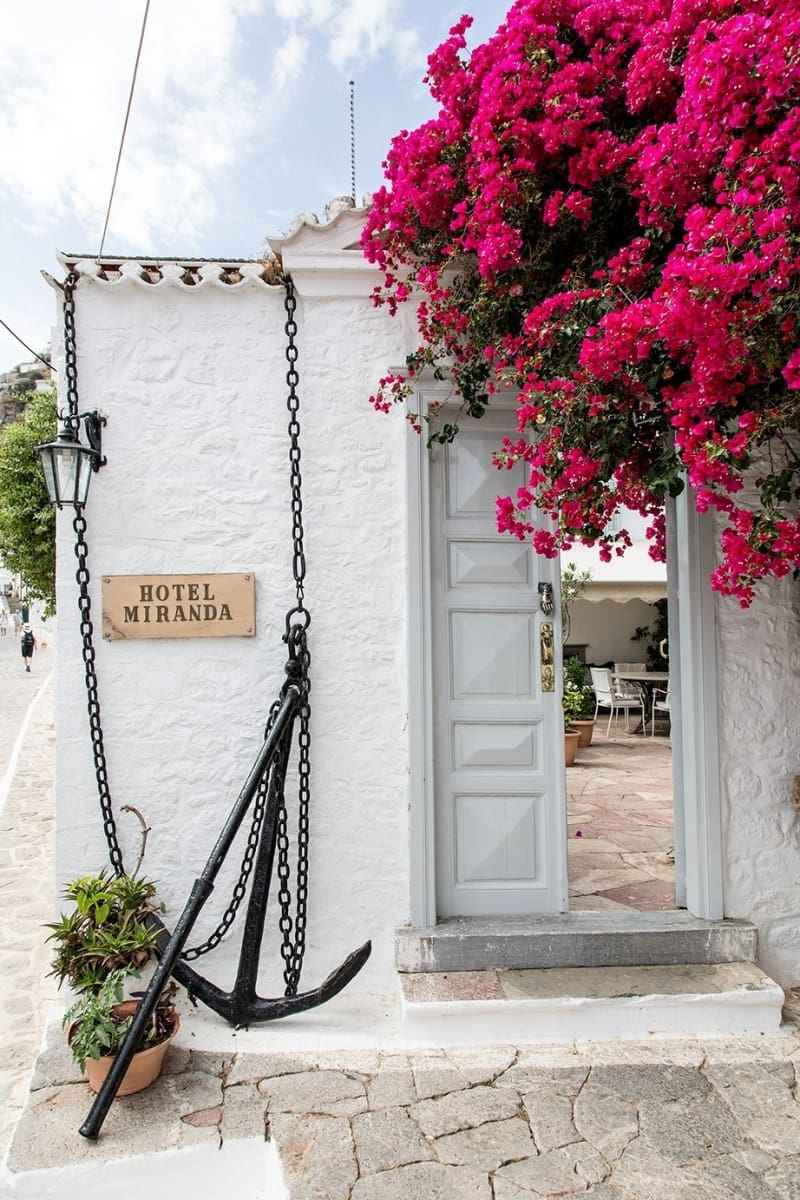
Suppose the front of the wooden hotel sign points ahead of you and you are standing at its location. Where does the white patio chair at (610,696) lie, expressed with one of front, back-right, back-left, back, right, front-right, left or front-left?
back-left

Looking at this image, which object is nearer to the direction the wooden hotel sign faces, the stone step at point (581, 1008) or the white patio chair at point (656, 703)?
the stone step

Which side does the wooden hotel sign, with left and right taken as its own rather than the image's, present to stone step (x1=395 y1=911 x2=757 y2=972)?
left

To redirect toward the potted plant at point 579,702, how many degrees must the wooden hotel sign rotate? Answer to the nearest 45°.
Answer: approximately 135° to its left

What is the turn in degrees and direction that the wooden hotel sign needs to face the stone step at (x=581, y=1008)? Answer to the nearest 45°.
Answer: approximately 45° to its left

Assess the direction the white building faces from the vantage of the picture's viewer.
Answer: facing the viewer

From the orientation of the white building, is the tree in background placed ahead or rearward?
rearward

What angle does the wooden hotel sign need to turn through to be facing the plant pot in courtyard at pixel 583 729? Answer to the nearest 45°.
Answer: approximately 135° to its left

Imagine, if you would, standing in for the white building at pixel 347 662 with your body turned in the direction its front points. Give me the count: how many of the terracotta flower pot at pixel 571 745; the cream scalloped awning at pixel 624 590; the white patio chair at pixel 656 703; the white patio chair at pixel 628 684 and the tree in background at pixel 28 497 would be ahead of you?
0

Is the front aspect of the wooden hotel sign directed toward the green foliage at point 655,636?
no

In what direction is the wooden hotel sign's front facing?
toward the camera

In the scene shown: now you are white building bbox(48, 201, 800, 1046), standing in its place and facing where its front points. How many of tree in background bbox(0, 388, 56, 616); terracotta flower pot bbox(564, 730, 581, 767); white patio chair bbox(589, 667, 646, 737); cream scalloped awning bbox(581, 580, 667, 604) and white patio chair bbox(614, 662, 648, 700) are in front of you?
0
